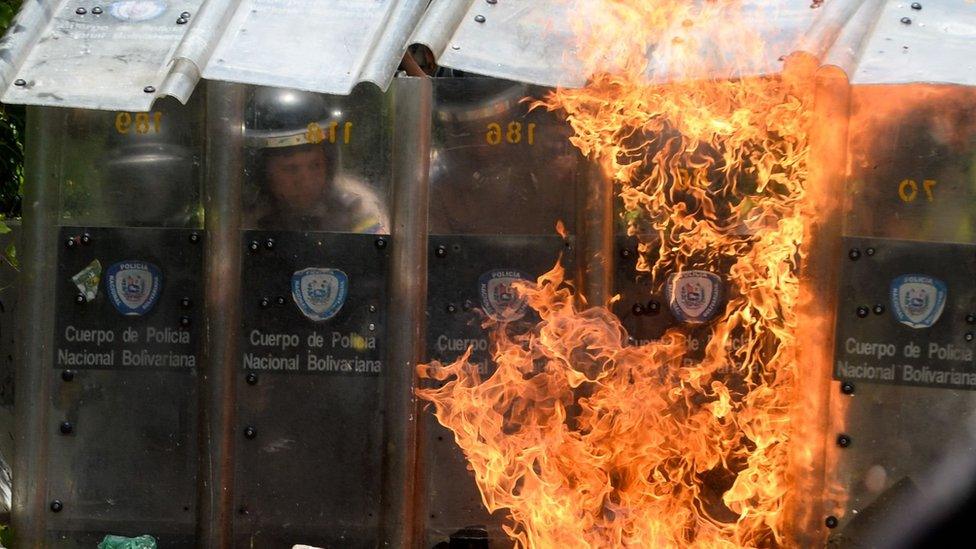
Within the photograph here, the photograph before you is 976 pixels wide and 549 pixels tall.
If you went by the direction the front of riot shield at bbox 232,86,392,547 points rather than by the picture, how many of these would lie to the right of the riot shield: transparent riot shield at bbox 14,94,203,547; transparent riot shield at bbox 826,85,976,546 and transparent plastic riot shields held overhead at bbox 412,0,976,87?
1

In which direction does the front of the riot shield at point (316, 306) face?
toward the camera

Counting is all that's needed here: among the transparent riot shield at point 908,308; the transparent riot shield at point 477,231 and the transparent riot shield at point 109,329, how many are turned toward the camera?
3

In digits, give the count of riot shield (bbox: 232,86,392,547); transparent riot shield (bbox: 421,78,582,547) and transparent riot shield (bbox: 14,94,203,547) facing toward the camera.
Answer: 3

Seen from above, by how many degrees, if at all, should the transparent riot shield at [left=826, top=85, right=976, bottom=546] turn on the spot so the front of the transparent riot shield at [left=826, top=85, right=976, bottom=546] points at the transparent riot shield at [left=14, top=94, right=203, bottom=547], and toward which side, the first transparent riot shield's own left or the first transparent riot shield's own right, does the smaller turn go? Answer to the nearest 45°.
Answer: approximately 90° to the first transparent riot shield's own right

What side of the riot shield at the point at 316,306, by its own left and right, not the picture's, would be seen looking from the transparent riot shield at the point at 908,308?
left

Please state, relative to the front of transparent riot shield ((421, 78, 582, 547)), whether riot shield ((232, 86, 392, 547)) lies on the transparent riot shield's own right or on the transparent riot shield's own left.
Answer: on the transparent riot shield's own right

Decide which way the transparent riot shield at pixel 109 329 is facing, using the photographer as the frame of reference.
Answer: facing the viewer

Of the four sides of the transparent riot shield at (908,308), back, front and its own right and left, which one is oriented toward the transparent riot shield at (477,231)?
right

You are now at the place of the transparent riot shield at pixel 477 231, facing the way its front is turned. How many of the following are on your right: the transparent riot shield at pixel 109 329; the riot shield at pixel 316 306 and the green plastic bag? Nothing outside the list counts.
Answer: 3

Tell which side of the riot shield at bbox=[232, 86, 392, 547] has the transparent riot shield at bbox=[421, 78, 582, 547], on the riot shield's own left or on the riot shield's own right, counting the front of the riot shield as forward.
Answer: on the riot shield's own left
